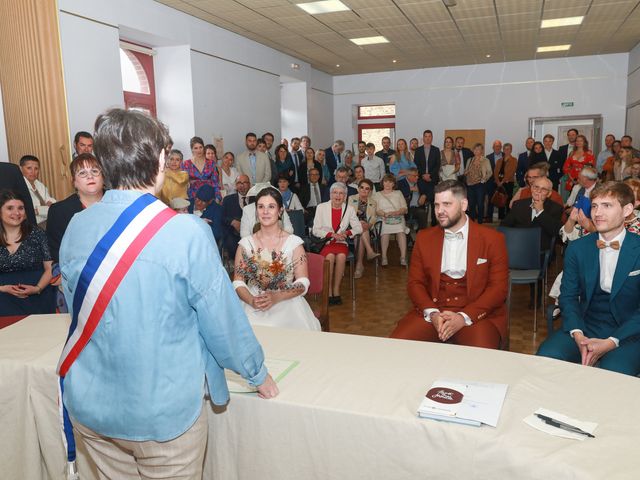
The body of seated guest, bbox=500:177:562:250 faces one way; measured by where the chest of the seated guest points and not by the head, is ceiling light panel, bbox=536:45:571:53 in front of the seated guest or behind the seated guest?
behind

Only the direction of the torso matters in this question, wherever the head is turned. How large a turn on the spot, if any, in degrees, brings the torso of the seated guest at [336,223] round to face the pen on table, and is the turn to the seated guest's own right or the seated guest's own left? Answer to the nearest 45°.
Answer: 0° — they already face it

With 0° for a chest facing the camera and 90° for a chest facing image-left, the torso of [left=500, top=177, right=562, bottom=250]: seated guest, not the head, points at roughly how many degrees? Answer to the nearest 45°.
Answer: approximately 45°

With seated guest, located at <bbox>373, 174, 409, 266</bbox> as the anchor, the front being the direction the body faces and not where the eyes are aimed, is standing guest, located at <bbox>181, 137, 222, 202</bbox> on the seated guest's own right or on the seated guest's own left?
on the seated guest's own right

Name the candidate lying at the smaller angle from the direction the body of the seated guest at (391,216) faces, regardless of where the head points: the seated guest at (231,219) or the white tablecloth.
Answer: the white tablecloth

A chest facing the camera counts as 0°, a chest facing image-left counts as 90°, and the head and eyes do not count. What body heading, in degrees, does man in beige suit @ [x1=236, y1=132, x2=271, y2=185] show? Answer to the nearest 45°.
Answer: approximately 0°

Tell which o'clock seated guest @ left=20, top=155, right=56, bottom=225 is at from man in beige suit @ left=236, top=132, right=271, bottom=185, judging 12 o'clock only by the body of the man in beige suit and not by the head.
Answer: The seated guest is roughly at 1 o'clock from the man in beige suit.

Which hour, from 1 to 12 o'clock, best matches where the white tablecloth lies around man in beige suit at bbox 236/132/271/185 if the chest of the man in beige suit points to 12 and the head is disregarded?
The white tablecloth is roughly at 12 o'clock from the man in beige suit.
